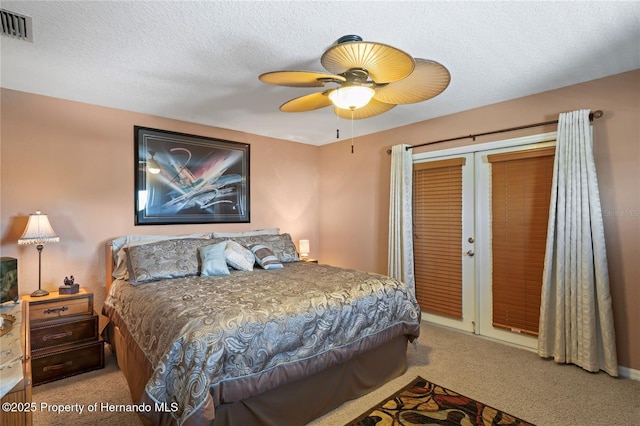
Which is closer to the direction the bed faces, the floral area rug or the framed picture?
the floral area rug

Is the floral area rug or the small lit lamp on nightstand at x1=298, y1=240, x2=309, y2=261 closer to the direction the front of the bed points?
the floral area rug

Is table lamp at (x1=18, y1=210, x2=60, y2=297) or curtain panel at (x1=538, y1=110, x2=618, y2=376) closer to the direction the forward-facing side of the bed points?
the curtain panel

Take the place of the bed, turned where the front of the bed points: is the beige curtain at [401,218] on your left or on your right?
on your left

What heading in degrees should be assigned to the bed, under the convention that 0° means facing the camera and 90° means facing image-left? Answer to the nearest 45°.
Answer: approximately 315°

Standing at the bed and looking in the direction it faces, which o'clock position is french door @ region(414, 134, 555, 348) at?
The french door is roughly at 10 o'clock from the bed.

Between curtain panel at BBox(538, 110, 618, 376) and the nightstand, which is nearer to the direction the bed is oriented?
the curtain panel

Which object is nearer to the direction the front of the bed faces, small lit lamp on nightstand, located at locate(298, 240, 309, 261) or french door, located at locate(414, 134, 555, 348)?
the french door
